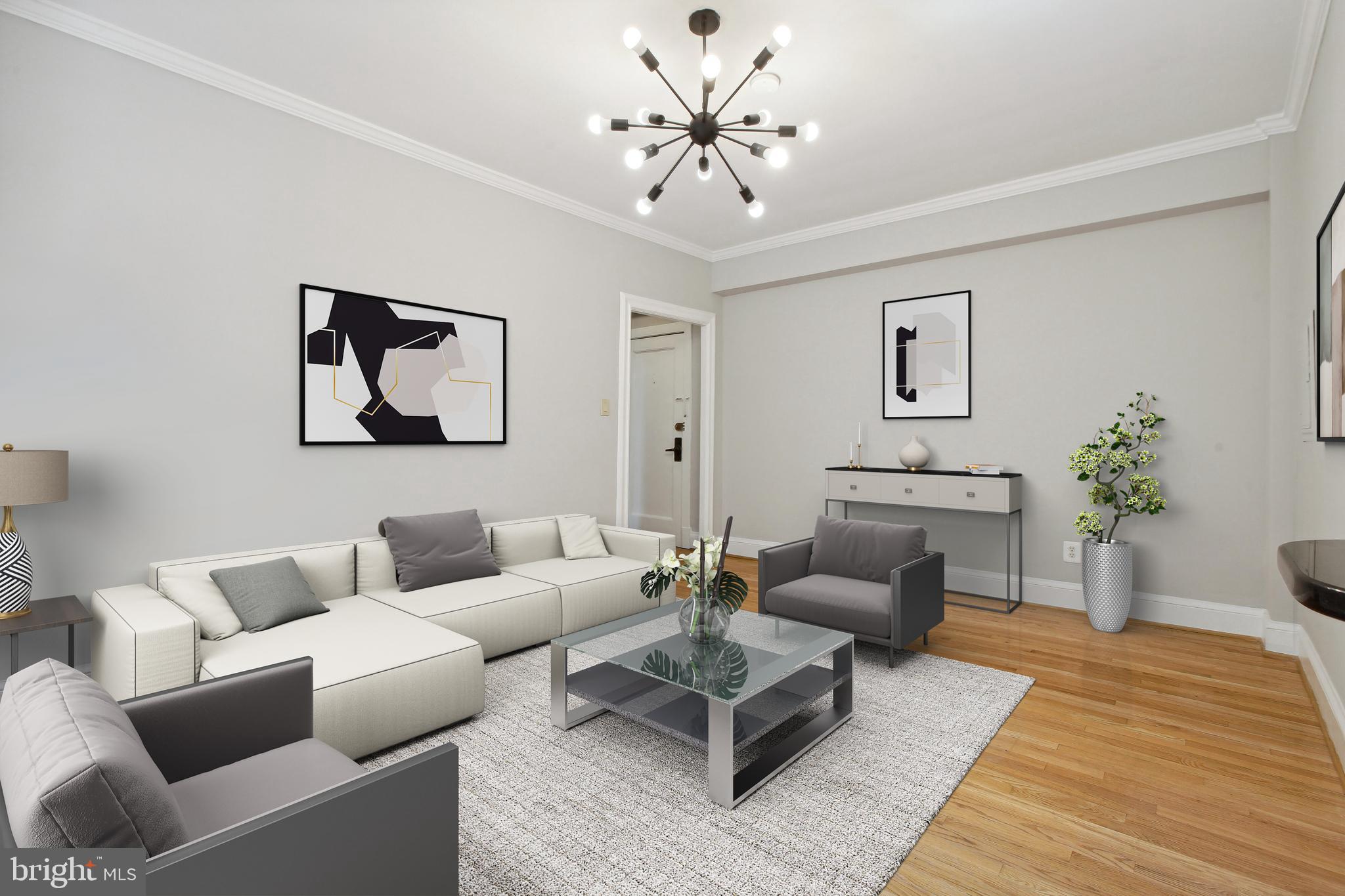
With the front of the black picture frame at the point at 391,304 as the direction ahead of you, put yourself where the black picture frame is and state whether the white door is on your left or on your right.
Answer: on your left

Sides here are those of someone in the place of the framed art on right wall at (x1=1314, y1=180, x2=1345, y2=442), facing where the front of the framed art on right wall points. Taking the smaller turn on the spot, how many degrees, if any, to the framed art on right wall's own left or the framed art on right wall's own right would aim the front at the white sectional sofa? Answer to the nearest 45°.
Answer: approximately 45° to the framed art on right wall's own left

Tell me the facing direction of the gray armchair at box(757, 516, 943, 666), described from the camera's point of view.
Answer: facing the viewer and to the left of the viewer

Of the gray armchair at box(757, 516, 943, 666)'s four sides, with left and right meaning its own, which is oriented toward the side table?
front

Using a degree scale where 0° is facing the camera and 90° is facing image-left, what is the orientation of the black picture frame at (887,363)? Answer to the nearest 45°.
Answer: approximately 45°

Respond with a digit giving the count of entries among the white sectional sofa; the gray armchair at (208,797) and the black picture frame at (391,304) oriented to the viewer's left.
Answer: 0

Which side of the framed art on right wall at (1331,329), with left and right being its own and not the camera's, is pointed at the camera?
left

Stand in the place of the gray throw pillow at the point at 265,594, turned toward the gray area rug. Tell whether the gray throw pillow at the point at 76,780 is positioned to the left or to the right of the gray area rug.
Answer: right

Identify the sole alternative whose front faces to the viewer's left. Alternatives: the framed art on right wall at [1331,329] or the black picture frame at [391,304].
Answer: the framed art on right wall

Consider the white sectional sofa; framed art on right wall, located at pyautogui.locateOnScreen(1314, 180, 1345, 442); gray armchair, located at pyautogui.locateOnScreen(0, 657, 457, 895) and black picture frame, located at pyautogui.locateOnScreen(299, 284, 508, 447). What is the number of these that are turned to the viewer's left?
1

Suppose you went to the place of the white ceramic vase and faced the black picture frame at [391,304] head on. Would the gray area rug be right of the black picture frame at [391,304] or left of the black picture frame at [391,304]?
left

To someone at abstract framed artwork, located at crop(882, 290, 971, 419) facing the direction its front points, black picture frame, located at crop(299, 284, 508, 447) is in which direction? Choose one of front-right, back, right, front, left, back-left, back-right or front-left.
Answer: front

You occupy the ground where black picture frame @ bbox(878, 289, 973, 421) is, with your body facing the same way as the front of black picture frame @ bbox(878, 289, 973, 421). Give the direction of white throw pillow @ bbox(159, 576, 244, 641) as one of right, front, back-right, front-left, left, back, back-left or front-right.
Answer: front

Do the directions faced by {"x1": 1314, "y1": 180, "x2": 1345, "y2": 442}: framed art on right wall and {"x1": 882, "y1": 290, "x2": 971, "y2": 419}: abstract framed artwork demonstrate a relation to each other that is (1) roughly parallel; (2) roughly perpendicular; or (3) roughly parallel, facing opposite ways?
roughly perpendicular

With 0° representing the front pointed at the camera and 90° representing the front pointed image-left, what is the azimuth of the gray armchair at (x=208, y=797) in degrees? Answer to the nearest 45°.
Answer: approximately 225°

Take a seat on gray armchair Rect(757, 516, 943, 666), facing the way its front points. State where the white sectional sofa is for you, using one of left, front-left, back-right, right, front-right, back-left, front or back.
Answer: front
